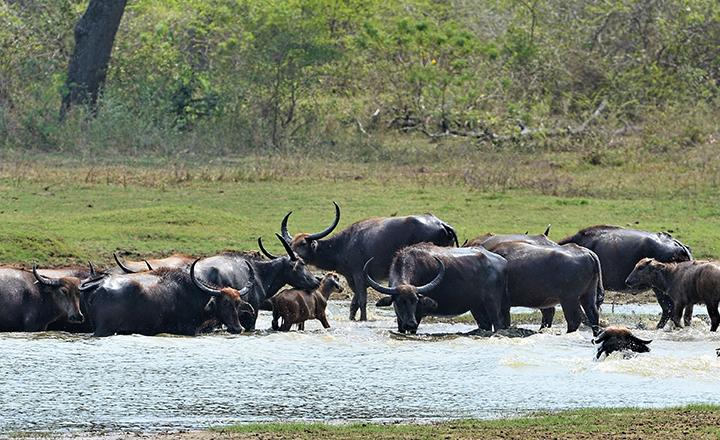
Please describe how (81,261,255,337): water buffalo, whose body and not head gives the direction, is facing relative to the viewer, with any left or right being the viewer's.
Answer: facing to the right of the viewer

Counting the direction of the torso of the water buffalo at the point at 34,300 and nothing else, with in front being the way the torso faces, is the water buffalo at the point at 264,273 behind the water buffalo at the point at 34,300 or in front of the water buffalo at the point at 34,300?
in front

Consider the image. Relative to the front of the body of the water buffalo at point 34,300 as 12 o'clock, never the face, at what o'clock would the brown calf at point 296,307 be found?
The brown calf is roughly at 12 o'clock from the water buffalo.

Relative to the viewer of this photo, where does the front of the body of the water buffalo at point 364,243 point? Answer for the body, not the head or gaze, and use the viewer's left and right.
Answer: facing to the left of the viewer

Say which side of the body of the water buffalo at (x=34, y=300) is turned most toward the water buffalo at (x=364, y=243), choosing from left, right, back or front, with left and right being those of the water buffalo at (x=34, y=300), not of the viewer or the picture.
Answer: front

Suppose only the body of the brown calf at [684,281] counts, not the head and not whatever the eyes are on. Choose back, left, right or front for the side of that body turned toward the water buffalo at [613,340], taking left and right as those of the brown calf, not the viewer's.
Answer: left

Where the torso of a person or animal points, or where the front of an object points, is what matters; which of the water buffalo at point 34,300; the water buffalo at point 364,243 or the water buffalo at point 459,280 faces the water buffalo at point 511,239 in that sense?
the water buffalo at point 34,300

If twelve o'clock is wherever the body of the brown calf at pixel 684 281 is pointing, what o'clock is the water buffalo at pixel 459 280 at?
The water buffalo is roughly at 11 o'clock from the brown calf.

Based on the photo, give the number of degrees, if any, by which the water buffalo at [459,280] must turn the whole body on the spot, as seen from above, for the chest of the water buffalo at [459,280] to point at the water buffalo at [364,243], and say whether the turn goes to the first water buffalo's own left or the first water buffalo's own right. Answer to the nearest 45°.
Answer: approximately 90° to the first water buffalo's own right

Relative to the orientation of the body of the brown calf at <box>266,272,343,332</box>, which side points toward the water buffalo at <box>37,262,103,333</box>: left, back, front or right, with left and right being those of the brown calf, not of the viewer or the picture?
back

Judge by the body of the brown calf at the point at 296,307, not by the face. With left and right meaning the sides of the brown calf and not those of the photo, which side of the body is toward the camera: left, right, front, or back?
right

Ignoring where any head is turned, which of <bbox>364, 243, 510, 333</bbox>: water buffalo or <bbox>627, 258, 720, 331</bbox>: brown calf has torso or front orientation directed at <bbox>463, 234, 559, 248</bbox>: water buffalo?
the brown calf

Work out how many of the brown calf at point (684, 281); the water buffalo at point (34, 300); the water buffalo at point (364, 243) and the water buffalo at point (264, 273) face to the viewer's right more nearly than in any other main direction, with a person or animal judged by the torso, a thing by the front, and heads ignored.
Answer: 2

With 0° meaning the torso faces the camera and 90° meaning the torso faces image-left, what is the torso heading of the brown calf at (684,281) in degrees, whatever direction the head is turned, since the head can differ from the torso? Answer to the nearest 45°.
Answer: approximately 90°

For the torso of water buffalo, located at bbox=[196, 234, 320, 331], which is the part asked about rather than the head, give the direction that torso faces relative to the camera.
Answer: to the viewer's right
